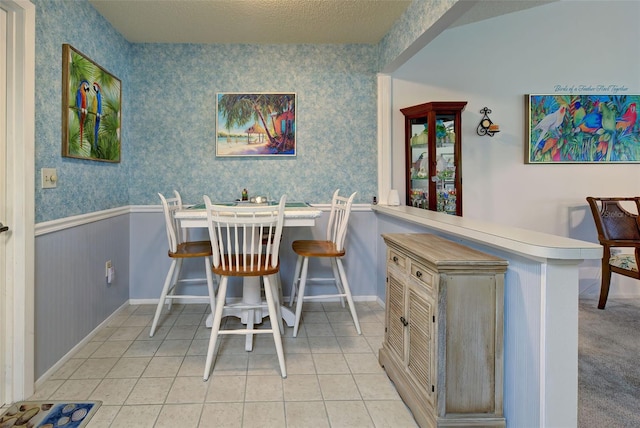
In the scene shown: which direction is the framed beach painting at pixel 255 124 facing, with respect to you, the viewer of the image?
facing the viewer

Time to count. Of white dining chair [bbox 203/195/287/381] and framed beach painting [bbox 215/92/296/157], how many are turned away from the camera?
1

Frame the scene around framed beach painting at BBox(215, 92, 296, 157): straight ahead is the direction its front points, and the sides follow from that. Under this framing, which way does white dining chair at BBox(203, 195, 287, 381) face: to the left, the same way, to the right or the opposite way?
the opposite way

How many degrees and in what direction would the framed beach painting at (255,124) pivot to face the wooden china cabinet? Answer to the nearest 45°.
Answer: approximately 90° to its left

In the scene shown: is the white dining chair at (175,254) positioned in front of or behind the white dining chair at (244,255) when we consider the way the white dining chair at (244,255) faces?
in front

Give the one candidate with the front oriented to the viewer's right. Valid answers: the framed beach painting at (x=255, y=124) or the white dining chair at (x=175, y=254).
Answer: the white dining chair

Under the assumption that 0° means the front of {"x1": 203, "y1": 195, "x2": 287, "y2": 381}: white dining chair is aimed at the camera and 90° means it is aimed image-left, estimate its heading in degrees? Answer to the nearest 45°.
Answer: approximately 180°

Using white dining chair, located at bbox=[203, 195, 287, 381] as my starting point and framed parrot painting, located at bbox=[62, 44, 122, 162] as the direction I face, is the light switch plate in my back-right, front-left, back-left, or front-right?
front-left

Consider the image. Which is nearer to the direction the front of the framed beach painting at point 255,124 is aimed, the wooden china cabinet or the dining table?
the dining table

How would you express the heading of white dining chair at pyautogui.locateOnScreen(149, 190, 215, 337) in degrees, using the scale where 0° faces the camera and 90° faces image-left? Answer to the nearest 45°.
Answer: approximately 270°

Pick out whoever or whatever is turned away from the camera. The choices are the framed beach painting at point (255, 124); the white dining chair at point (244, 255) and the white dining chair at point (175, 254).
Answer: the white dining chair at point (244, 255)

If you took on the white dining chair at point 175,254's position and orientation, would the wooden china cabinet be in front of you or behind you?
in front

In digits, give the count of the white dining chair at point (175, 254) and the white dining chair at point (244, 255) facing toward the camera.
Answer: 0

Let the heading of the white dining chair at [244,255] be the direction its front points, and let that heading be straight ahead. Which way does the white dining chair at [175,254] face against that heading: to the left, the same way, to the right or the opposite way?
to the right

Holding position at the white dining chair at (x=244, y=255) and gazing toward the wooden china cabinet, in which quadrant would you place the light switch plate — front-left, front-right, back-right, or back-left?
back-left

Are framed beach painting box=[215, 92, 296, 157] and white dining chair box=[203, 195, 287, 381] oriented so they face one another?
yes
